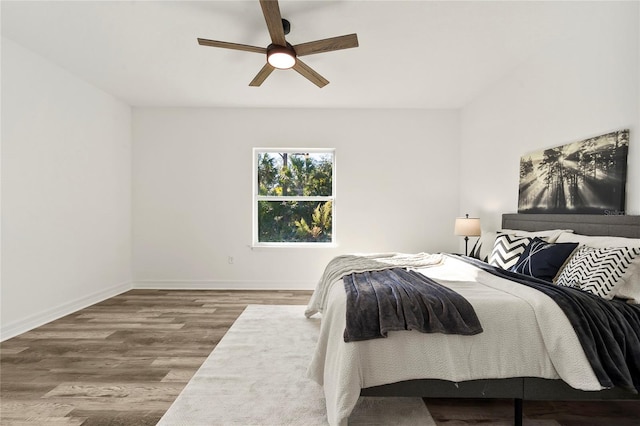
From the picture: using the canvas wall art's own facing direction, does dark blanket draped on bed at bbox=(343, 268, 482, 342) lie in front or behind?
in front

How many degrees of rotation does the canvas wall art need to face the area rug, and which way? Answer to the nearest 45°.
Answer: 0° — it already faces it

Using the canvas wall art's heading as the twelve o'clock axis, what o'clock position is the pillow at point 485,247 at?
The pillow is roughly at 2 o'clock from the canvas wall art.

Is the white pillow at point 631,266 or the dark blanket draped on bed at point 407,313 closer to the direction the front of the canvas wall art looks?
the dark blanket draped on bed

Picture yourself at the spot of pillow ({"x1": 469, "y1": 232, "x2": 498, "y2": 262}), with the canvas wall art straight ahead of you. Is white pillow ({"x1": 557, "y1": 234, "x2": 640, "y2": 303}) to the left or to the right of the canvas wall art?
right

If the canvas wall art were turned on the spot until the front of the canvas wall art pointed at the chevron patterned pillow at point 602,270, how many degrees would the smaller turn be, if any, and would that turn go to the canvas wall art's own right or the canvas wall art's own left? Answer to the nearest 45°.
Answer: approximately 45° to the canvas wall art's own left

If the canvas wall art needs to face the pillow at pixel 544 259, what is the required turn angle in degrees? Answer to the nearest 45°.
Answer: approximately 45° to its left

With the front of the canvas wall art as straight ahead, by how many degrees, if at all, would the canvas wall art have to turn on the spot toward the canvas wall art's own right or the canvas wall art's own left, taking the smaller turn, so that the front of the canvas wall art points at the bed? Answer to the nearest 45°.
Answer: approximately 45° to the canvas wall art's own left

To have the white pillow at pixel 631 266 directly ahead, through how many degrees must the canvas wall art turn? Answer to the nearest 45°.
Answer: approximately 45° to its left

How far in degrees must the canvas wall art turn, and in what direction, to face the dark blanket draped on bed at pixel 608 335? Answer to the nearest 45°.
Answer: approximately 45° to its left

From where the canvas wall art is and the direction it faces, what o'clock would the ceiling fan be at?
The ceiling fan is roughly at 12 o'clock from the canvas wall art.

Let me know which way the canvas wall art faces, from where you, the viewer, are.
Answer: facing the viewer and to the left of the viewer
